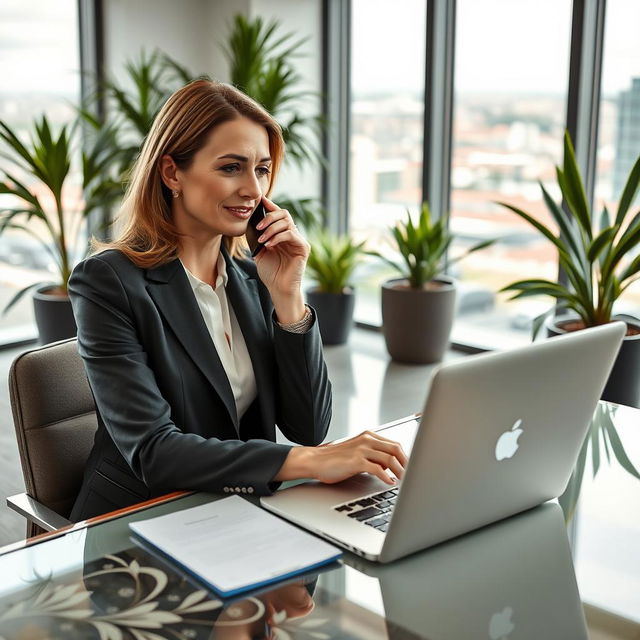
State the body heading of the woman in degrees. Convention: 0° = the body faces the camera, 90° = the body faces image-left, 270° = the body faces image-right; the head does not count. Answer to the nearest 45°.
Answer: approximately 315°

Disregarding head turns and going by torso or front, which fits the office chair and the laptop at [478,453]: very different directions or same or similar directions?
very different directions

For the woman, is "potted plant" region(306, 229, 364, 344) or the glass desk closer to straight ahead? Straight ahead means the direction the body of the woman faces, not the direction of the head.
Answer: the glass desk

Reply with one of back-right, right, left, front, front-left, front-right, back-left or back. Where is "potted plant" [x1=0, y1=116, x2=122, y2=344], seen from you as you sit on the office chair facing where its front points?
back-left

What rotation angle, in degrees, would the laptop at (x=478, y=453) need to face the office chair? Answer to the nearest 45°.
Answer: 0° — it already faces it

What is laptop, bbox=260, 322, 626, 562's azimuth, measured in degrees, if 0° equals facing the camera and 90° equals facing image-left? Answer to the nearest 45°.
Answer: approximately 135°

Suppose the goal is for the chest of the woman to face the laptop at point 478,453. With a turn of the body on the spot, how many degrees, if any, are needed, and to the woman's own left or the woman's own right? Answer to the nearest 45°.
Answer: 0° — they already face it

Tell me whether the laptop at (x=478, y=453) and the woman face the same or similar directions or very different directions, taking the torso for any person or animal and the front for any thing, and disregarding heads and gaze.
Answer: very different directions

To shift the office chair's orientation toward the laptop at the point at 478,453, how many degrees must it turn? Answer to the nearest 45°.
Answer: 0° — it already faces it
